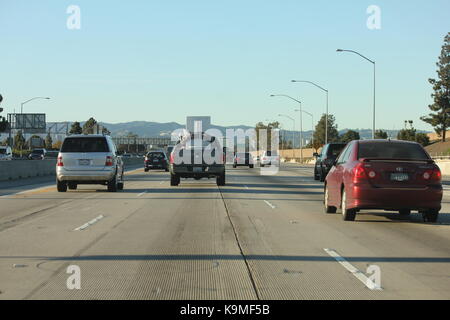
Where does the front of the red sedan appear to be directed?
away from the camera

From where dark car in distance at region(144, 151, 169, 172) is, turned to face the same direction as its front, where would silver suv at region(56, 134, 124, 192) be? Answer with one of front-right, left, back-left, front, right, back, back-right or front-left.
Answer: back

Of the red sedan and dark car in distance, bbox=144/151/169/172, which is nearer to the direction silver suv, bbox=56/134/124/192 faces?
the dark car in distance

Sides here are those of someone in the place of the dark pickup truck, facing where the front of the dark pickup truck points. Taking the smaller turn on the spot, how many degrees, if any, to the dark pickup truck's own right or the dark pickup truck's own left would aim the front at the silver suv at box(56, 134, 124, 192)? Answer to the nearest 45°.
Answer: approximately 135° to the dark pickup truck's own left

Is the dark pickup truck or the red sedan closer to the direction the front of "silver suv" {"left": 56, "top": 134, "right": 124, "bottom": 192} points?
the dark pickup truck

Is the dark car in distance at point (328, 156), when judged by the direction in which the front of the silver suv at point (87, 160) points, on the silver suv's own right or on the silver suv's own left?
on the silver suv's own right

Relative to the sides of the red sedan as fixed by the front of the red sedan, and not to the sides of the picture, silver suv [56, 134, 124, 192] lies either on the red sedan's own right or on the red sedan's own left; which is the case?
on the red sedan's own left

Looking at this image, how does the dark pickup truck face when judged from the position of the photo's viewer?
facing away from the viewer

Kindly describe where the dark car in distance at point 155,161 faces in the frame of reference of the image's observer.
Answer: facing away from the viewer

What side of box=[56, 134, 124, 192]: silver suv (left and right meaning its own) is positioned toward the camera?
back
